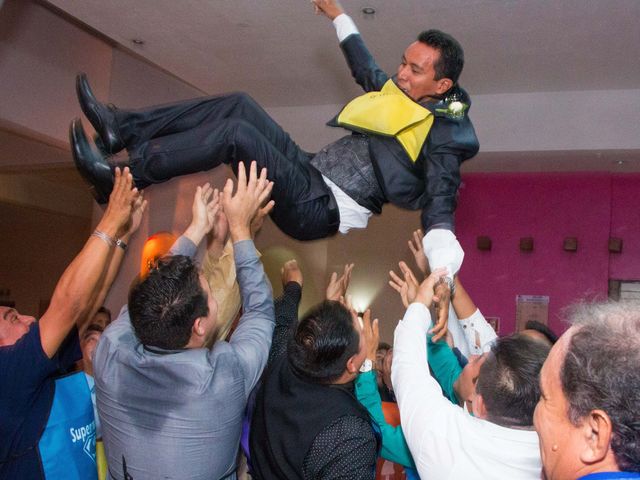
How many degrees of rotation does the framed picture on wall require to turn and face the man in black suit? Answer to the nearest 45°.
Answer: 0° — it already faces them

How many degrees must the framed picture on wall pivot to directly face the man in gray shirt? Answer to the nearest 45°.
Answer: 0° — it already faces them

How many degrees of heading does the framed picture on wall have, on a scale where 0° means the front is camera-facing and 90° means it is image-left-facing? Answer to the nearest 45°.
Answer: approximately 0°
